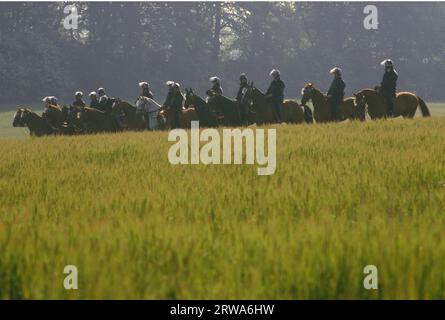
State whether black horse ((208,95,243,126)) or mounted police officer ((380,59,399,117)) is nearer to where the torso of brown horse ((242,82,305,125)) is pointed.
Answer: the black horse

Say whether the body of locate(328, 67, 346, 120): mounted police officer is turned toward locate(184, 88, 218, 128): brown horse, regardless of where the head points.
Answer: yes

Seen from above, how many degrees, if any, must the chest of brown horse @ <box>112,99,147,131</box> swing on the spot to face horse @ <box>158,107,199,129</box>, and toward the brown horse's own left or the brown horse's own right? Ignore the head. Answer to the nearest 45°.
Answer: approximately 135° to the brown horse's own left

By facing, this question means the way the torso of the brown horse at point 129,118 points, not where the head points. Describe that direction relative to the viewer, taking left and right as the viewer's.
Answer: facing to the left of the viewer

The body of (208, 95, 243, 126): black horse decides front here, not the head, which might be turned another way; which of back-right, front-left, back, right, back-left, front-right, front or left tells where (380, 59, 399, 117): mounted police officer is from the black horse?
back

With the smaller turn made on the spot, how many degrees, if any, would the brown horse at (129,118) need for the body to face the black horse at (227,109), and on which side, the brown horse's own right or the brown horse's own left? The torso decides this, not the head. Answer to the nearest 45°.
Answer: approximately 135° to the brown horse's own left

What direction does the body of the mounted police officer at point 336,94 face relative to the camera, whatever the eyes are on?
to the viewer's left

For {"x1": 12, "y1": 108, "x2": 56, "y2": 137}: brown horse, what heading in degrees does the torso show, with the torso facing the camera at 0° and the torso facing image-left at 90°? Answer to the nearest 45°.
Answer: approximately 90°

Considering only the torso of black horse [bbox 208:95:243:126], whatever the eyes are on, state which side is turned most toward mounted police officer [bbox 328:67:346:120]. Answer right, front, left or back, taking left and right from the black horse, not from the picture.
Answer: back

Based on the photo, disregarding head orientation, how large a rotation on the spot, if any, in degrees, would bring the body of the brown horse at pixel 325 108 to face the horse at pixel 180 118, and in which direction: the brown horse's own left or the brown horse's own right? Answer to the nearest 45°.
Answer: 0° — it already faces it

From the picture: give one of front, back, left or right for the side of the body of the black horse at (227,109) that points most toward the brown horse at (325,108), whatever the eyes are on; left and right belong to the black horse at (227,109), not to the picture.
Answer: back

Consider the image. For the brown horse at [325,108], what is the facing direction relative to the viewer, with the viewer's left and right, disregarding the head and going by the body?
facing to the left of the viewer

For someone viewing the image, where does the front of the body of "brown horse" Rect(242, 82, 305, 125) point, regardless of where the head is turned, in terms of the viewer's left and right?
facing to the left of the viewer

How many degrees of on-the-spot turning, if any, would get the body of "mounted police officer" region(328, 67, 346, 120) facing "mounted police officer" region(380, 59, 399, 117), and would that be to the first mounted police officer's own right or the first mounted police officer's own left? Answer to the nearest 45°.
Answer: approximately 180°
